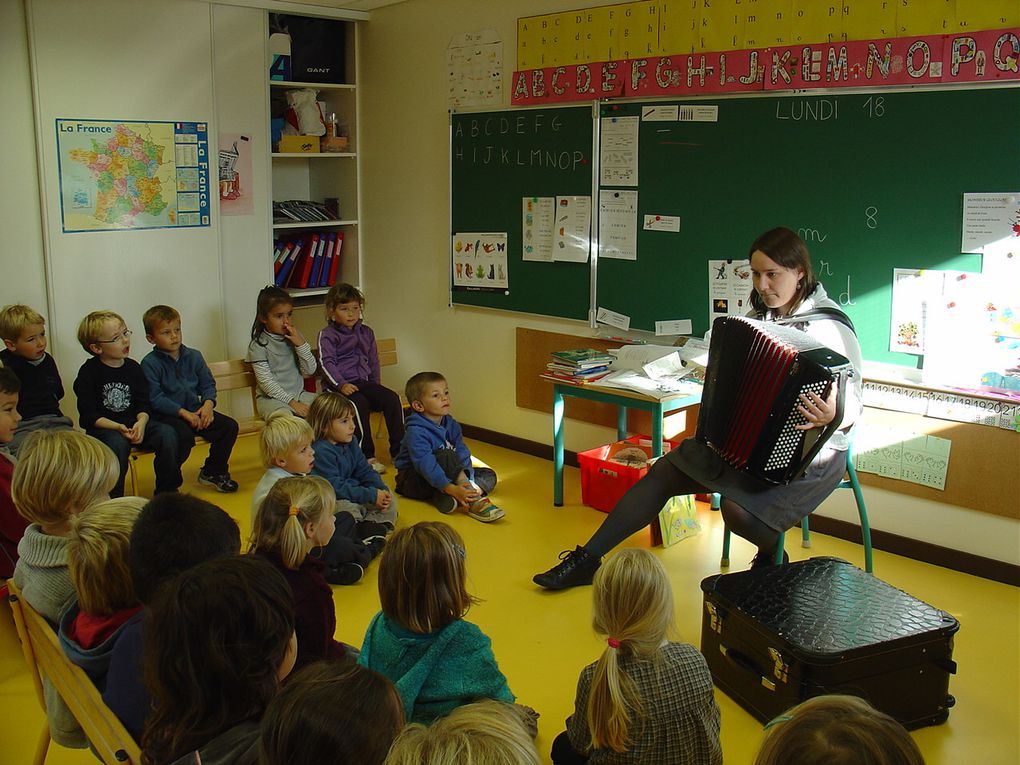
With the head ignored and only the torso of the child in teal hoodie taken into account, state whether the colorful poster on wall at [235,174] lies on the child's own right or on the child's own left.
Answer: on the child's own left

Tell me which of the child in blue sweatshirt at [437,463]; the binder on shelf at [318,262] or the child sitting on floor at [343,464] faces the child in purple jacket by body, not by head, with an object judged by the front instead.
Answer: the binder on shelf

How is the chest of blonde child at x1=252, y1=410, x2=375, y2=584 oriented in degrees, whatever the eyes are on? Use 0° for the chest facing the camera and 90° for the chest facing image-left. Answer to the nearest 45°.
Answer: approximately 270°

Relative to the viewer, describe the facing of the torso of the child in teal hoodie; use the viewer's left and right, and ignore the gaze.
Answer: facing away from the viewer and to the right of the viewer

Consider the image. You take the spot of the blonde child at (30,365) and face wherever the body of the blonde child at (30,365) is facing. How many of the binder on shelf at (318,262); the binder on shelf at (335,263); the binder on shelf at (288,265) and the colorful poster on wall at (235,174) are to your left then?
4

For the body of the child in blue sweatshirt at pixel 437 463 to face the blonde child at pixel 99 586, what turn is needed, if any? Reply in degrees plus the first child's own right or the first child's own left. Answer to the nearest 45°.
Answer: approximately 45° to the first child's own right

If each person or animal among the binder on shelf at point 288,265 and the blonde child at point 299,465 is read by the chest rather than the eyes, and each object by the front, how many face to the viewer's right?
1

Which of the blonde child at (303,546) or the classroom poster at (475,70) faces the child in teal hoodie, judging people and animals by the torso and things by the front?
the classroom poster

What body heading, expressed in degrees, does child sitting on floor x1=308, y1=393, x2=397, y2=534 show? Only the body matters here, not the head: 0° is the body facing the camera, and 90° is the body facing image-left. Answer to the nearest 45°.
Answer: approximately 315°

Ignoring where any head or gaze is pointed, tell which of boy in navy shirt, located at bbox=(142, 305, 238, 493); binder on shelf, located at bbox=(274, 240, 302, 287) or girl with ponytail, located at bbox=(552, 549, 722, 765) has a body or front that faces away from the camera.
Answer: the girl with ponytail

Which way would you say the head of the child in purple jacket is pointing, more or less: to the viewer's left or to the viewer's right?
to the viewer's right
